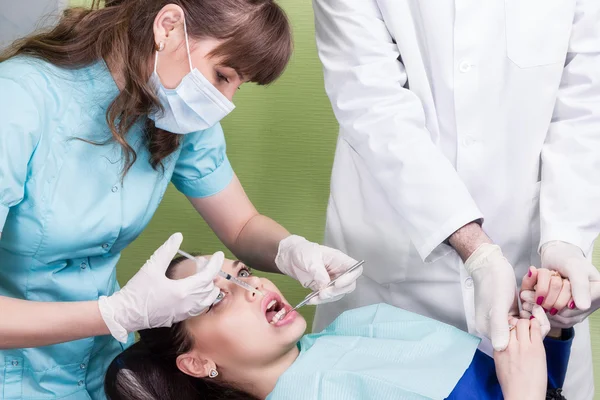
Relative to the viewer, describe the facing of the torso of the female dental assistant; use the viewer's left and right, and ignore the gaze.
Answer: facing the viewer and to the right of the viewer

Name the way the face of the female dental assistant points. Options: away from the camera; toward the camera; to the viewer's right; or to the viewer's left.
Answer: to the viewer's right
